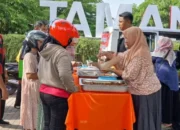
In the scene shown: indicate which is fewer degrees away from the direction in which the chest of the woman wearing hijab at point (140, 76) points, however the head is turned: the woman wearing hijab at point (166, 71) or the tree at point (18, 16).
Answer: the tree

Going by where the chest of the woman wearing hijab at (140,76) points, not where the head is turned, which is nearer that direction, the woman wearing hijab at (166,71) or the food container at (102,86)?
the food container

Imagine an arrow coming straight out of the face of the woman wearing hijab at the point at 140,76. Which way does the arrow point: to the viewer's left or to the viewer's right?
to the viewer's left

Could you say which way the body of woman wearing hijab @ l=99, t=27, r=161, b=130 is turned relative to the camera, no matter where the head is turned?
to the viewer's left

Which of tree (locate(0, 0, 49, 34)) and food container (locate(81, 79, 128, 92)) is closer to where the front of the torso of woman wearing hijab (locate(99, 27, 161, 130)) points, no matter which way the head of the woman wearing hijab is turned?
the food container

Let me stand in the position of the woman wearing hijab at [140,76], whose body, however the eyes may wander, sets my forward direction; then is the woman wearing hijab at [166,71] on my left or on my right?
on my right

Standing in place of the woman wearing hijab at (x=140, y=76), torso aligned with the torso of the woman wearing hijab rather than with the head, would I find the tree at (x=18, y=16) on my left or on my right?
on my right

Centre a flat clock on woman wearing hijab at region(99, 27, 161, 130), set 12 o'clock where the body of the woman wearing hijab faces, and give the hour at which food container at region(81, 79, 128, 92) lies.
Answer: The food container is roughly at 11 o'clock from the woman wearing hijab.

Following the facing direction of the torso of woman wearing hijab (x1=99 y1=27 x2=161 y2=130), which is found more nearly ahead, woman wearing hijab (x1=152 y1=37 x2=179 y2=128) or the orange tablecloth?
the orange tablecloth

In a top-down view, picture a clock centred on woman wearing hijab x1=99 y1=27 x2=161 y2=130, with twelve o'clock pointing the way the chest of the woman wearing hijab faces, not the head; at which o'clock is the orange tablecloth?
The orange tablecloth is roughly at 11 o'clock from the woman wearing hijab.
